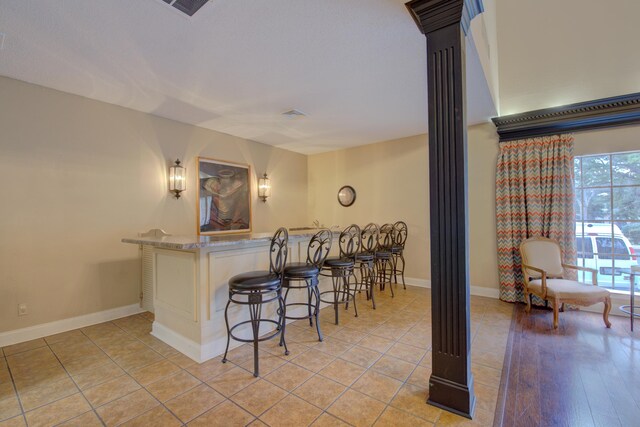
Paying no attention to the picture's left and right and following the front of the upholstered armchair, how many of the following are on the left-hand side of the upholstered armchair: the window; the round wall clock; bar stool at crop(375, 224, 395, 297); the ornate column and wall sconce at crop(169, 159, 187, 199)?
1

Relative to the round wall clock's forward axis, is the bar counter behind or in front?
in front

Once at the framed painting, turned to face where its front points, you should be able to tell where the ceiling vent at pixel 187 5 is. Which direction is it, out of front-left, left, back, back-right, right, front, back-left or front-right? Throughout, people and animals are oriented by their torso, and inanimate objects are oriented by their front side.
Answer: front-right

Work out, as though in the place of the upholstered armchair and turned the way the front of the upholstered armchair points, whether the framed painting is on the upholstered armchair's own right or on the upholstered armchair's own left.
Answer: on the upholstered armchair's own right

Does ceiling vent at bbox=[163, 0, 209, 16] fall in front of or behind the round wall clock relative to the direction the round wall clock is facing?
in front

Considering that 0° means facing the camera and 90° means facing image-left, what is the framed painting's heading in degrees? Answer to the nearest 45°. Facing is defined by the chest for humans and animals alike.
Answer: approximately 315°

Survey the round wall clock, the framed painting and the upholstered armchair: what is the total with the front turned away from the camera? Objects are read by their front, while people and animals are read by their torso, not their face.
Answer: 0

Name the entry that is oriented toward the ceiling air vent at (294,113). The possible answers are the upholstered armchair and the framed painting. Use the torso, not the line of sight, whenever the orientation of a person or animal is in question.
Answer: the framed painting

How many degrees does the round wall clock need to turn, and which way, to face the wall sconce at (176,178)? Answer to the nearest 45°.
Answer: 0° — it already faces it

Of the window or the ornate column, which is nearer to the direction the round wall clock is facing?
the ornate column

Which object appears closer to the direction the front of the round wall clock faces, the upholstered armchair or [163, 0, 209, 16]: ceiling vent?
the ceiling vent

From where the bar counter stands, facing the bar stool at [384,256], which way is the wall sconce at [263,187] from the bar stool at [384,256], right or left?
left

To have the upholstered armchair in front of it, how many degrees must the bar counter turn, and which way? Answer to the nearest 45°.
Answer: approximately 45° to its left

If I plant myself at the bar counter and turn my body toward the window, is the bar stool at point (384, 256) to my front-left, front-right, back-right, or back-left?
front-left

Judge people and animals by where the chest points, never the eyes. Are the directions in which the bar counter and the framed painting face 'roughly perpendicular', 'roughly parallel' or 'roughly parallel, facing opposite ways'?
roughly parallel

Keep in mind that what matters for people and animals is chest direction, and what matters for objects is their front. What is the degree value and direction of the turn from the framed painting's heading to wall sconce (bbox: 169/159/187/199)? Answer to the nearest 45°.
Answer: approximately 90° to its right

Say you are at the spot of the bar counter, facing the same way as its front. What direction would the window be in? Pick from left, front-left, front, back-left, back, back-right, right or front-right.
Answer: front-left
